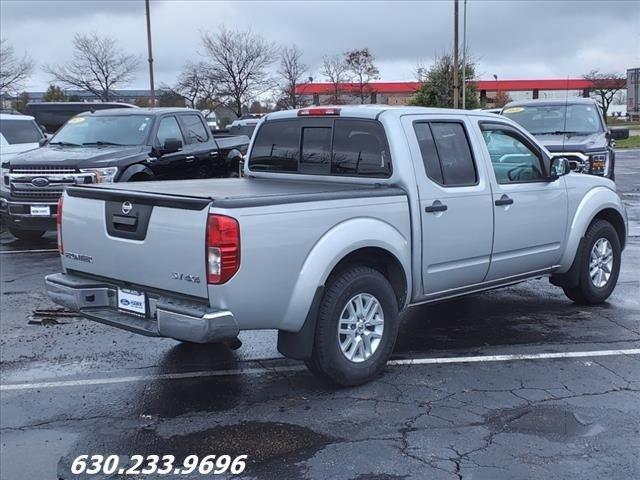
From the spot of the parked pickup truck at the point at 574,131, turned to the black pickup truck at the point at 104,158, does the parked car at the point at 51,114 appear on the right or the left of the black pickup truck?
right

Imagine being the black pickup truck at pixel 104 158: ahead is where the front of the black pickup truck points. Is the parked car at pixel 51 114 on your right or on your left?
on your right

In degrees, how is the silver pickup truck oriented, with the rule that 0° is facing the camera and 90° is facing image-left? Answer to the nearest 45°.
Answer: approximately 225°

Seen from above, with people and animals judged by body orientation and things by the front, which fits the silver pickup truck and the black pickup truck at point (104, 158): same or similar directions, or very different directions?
very different directions

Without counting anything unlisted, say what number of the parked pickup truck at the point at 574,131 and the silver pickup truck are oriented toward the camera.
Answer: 1

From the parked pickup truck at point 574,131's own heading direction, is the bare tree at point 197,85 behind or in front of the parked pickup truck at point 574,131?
behind

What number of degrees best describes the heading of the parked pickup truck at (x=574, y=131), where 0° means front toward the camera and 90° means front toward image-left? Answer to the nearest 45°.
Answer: approximately 0°

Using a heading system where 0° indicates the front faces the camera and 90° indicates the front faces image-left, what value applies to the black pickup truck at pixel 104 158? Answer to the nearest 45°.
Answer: approximately 45°

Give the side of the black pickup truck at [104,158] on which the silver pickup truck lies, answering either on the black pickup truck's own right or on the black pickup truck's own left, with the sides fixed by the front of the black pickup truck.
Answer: on the black pickup truck's own left
